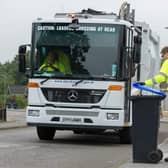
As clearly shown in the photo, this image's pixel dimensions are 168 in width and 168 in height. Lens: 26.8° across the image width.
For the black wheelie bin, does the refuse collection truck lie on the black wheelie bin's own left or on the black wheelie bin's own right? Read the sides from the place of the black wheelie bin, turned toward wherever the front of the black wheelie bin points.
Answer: on the black wheelie bin's own right

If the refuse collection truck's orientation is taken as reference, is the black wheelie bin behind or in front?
in front

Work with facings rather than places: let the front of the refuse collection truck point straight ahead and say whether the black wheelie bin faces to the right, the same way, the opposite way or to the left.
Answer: to the right

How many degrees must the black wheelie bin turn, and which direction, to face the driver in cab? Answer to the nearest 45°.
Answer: approximately 45° to its right

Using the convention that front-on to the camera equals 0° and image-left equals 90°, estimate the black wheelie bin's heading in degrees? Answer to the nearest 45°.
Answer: approximately 90°

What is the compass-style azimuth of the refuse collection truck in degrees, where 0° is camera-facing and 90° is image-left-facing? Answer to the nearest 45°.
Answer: approximately 0°
